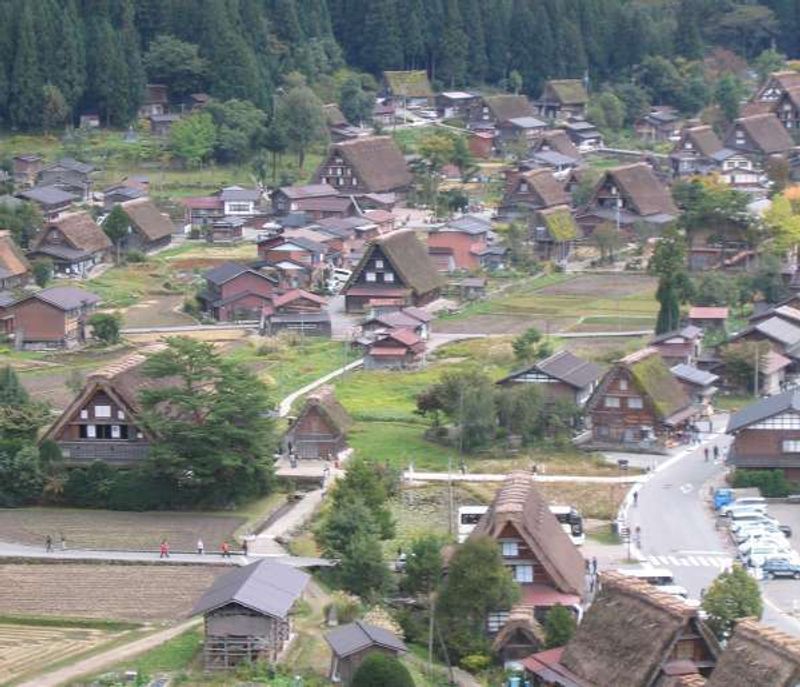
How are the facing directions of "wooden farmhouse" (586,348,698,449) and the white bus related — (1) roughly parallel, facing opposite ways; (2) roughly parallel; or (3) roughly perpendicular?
roughly perpendicular

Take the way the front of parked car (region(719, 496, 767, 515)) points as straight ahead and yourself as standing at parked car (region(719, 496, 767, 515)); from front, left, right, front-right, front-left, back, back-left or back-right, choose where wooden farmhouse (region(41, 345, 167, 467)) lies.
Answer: front

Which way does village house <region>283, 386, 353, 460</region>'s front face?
toward the camera

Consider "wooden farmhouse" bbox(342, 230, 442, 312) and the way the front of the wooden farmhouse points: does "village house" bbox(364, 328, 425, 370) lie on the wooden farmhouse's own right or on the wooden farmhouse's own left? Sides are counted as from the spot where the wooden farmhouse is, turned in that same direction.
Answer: on the wooden farmhouse's own left

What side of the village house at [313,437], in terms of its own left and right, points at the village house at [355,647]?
front

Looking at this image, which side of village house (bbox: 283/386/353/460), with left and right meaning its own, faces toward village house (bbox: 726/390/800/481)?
left

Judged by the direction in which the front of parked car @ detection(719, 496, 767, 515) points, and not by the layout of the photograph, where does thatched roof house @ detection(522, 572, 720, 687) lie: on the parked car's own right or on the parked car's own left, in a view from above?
on the parked car's own left

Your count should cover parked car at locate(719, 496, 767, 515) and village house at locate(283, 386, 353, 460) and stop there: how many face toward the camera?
1

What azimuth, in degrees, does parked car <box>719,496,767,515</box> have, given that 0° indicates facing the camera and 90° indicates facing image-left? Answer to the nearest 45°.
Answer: approximately 90°

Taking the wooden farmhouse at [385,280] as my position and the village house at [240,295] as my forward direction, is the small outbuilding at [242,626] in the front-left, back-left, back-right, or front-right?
front-left

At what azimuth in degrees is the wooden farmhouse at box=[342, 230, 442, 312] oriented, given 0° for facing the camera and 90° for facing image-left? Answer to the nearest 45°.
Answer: approximately 45°
